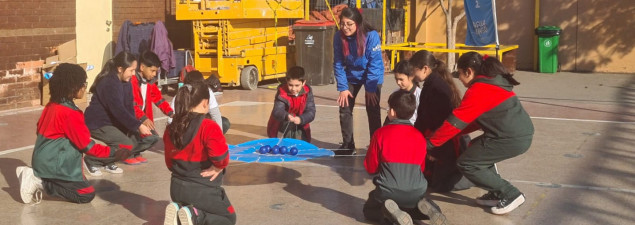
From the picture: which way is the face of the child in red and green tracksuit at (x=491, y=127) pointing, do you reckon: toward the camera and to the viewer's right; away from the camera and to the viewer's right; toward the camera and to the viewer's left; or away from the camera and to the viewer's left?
away from the camera and to the viewer's left

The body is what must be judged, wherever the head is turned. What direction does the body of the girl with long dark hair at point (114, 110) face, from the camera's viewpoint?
to the viewer's right

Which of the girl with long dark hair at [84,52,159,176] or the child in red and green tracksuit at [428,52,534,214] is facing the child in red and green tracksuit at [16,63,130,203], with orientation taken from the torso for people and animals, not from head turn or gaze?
the child in red and green tracksuit at [428,52,534,214]

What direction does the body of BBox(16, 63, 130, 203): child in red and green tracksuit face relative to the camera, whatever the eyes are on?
to the viewer's right

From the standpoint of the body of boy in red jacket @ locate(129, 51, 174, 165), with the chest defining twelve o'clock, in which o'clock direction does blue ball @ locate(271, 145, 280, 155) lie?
The blue ball is roughly at 12 o'clock from the boy in red jacket.

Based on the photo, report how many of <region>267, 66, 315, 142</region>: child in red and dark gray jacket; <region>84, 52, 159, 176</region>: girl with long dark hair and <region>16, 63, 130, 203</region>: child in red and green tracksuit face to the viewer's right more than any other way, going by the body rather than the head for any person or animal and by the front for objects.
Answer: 2

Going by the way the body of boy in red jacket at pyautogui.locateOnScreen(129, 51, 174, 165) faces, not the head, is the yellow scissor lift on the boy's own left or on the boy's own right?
on the boy's own left

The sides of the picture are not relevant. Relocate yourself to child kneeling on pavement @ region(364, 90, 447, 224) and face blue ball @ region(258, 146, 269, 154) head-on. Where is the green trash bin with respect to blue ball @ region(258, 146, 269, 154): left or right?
right

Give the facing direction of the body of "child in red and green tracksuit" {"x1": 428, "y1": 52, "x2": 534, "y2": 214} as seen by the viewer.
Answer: to the viewer's left
